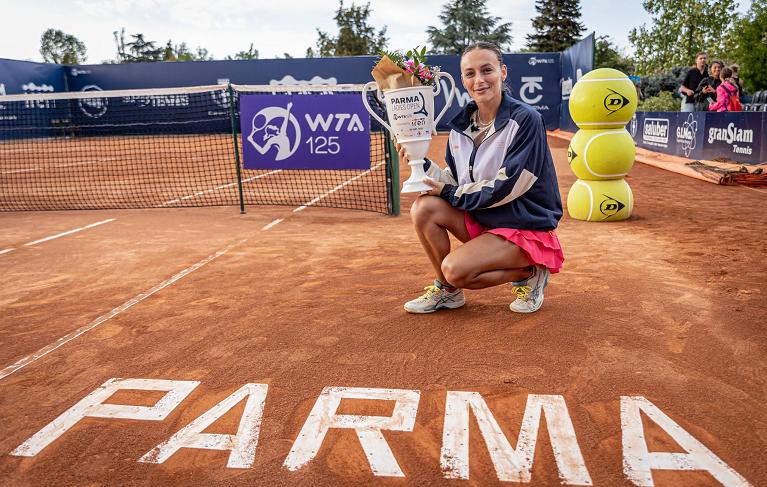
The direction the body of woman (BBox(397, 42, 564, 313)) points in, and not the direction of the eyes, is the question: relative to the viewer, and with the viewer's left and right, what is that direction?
facing the viewer and to the left of the viewer

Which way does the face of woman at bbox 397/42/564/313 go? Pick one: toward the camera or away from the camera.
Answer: toward the camera

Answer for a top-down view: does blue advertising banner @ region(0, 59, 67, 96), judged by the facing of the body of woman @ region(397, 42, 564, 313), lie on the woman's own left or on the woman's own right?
on the woman's own right

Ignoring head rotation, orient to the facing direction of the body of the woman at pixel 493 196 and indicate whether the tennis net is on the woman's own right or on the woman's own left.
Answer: on the woman's own right
